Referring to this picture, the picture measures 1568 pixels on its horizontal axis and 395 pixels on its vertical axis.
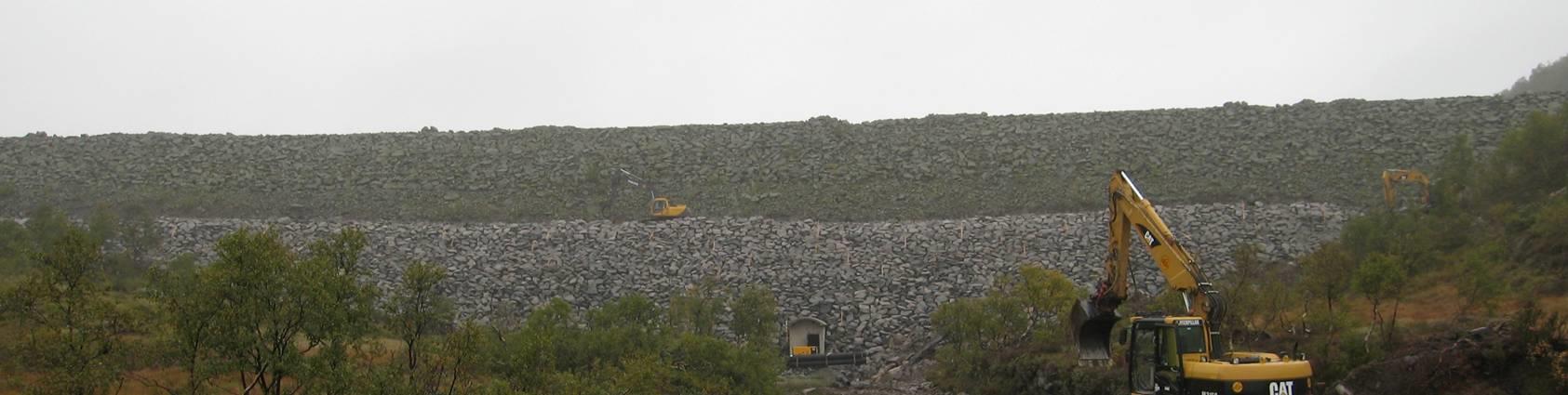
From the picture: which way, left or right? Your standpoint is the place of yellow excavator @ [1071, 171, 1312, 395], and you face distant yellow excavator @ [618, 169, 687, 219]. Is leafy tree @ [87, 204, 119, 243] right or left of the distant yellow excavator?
left

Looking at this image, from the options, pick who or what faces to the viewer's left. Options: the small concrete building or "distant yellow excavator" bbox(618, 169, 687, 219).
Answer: the distant yellow excavator

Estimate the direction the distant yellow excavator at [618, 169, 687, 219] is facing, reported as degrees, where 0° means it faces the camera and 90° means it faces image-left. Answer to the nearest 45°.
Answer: approximately 90°

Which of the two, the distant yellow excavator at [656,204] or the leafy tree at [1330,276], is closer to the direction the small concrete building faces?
the leafy tree

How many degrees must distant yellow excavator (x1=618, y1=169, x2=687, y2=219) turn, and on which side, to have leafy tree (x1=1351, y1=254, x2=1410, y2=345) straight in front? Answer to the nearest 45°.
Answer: approximately 135° to its left

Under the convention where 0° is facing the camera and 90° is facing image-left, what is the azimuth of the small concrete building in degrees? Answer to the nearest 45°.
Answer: approximately 0°

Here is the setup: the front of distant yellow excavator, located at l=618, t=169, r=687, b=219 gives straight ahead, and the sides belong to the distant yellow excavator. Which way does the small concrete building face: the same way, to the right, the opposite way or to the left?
to the left
